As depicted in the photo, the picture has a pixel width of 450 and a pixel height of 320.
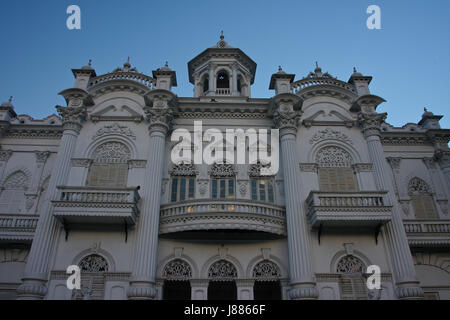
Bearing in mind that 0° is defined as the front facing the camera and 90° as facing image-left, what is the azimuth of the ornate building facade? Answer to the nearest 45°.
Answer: approximately 0°
